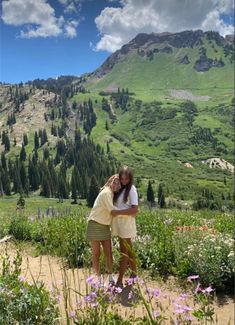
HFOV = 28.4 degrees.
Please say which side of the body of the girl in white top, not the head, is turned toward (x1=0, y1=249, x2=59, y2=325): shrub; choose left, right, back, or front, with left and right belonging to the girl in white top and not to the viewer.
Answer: front

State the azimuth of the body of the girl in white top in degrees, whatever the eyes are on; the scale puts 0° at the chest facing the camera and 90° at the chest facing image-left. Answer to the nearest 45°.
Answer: approximately 45°

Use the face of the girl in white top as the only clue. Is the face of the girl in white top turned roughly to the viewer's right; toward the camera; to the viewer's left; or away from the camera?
toward the camera
